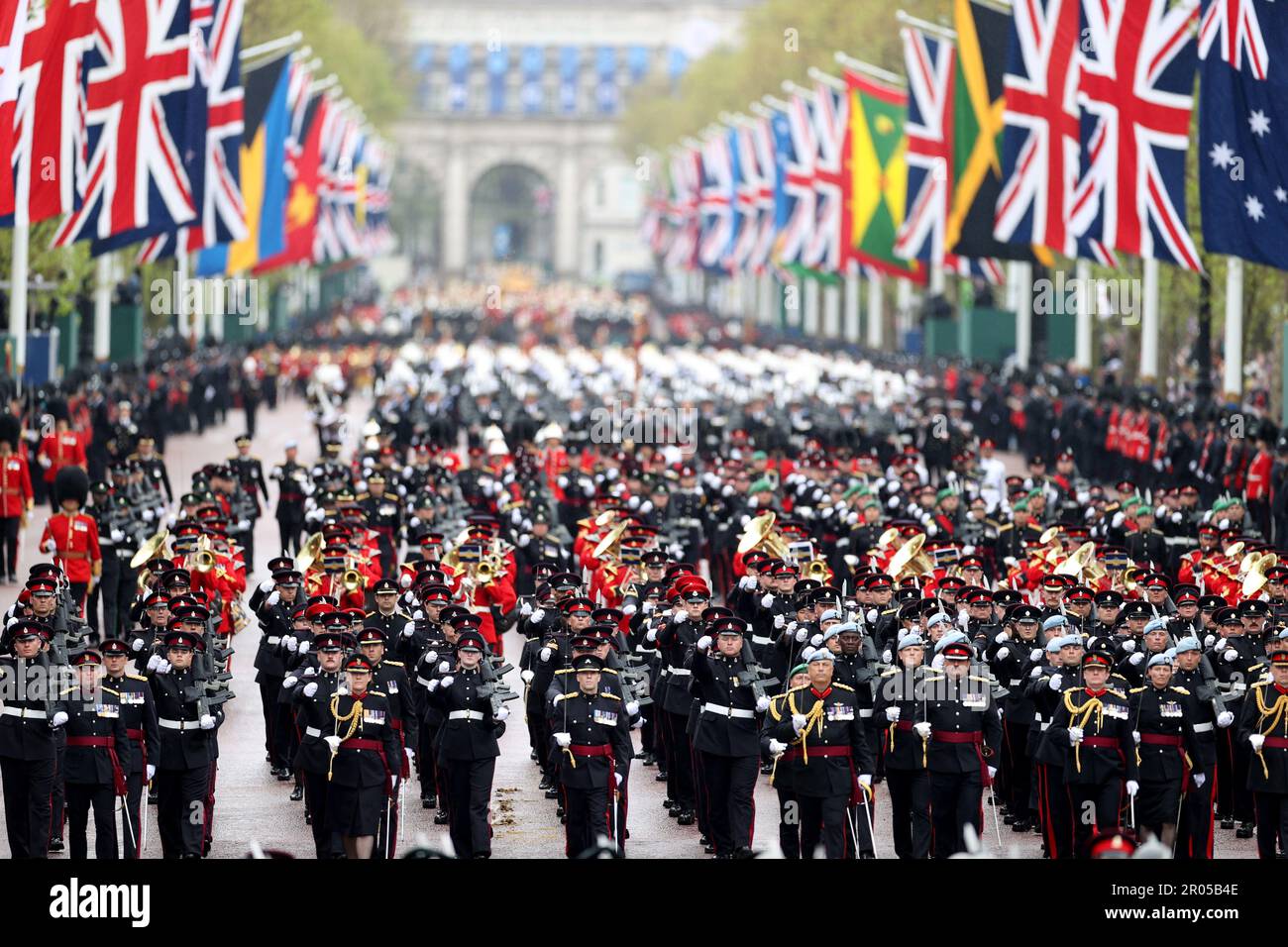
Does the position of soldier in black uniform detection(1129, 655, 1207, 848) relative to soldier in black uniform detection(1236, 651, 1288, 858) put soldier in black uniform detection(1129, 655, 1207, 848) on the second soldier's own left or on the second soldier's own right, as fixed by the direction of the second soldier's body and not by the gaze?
on the second soldier's own right

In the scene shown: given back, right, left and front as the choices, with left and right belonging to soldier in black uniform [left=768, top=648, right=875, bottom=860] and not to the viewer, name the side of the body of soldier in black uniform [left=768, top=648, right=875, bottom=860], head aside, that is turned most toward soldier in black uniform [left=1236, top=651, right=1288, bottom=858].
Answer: left

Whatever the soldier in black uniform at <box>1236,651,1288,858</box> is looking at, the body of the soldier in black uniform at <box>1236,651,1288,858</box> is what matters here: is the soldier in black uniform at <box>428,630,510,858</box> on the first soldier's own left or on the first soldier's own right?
on the first soldier's own right

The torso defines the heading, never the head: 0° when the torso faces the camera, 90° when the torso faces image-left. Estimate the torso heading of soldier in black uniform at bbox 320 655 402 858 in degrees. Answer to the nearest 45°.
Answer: approximately 0°

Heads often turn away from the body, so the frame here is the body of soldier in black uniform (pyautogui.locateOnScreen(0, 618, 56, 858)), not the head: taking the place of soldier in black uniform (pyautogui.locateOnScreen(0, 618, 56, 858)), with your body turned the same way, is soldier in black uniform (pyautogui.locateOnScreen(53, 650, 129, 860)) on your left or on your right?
on your left

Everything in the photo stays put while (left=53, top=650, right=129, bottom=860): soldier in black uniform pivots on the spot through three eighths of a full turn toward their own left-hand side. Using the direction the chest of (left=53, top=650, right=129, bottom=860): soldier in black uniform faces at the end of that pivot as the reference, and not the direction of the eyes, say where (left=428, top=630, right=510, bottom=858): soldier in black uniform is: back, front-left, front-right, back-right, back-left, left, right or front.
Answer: front-right

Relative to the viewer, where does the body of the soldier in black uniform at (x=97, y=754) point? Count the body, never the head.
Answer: toward the camera

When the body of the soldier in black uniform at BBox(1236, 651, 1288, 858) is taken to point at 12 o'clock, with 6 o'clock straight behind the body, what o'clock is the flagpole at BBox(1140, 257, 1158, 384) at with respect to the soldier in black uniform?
The flagpole is roughly at 6 o'clock from the soldier in black uniform.

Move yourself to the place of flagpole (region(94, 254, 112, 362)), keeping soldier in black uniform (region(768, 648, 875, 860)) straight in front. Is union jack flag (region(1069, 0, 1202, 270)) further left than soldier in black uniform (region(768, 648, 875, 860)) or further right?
left

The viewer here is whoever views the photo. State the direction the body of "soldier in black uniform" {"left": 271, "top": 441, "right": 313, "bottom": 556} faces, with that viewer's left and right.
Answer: facing the viewer

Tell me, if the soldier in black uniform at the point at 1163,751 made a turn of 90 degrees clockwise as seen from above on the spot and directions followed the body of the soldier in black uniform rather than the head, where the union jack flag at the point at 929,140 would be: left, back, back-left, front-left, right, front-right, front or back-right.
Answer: right

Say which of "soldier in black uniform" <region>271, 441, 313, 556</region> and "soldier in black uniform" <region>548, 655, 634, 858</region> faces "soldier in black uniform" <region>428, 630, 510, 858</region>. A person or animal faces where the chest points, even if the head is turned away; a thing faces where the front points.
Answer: "soldier in black uniform" <region>271, 441, 313, 556</region>

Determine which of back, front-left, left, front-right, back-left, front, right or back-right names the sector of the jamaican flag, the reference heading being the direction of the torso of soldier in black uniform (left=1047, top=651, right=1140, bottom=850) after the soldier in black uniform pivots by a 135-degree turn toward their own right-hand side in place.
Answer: front-right

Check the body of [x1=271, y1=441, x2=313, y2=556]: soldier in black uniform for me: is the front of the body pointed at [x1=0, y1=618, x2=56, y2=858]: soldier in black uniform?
yes
